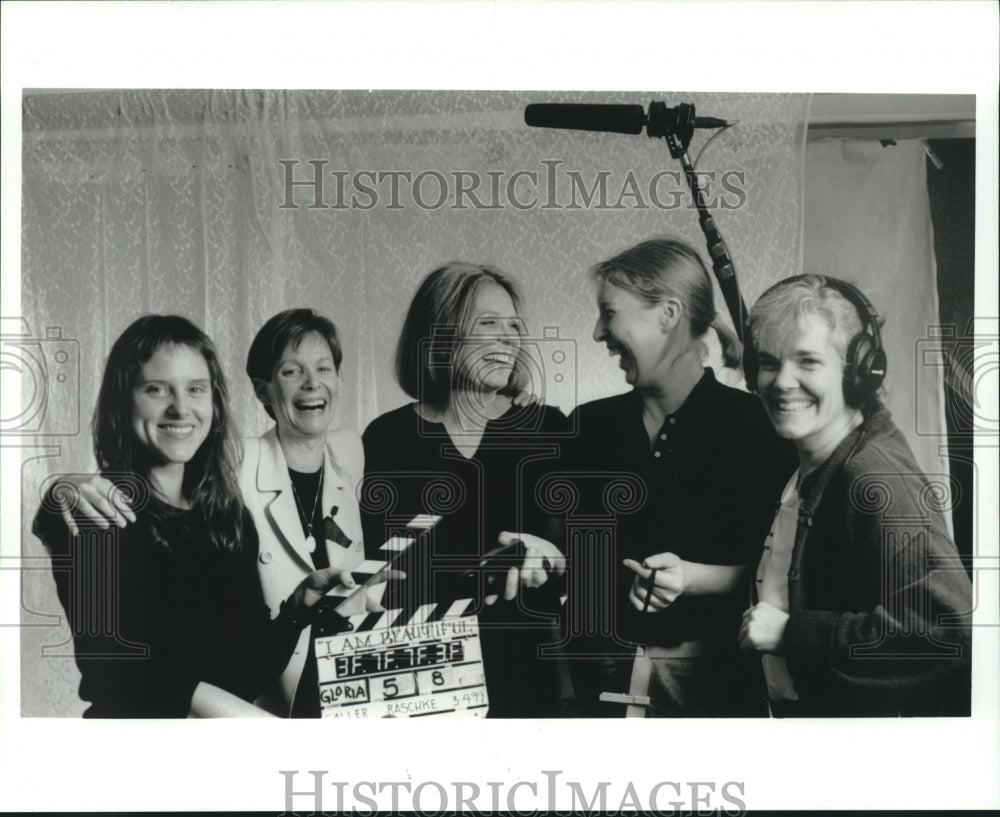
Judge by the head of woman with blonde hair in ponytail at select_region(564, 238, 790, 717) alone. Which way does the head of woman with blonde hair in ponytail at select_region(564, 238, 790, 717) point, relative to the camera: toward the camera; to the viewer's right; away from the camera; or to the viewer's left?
to the viewer's left

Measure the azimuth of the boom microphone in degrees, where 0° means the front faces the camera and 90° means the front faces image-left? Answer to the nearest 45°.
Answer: approximately 90°

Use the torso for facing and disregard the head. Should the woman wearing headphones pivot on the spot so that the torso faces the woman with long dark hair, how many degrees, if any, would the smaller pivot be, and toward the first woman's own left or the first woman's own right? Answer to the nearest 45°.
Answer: approximately 45° to the first woman's own right
